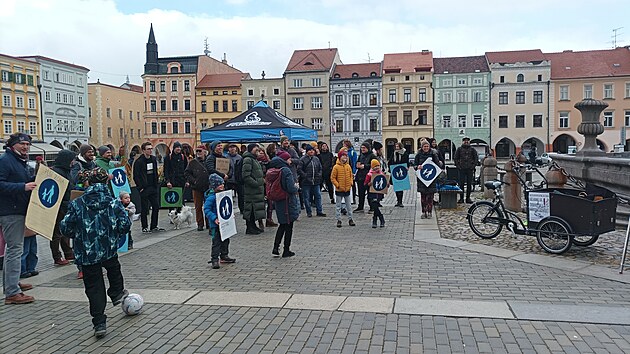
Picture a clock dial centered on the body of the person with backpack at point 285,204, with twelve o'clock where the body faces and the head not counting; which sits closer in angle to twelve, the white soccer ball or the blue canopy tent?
the blue canopy tent

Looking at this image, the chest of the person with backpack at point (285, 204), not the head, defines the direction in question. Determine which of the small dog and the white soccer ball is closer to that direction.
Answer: the small dog

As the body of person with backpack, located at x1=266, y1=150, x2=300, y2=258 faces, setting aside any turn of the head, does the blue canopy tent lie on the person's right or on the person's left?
on the person's left

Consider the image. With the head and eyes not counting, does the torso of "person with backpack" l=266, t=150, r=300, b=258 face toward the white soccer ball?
no

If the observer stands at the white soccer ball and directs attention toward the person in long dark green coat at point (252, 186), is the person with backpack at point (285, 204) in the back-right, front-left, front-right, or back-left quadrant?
front-right

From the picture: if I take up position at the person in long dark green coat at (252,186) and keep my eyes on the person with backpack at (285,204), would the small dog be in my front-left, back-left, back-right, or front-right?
back-right

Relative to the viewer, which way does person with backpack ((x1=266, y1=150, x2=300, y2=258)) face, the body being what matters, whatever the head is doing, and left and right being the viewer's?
facing away from the viewer and to the right of the viewer

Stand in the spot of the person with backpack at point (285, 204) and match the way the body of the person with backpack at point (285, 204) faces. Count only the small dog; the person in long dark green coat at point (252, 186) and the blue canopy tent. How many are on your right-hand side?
0

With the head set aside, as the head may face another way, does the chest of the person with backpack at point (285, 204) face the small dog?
no

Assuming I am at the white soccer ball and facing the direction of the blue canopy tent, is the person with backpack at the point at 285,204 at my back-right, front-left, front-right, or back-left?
front-right

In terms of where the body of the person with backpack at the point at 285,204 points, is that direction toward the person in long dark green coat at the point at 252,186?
no
